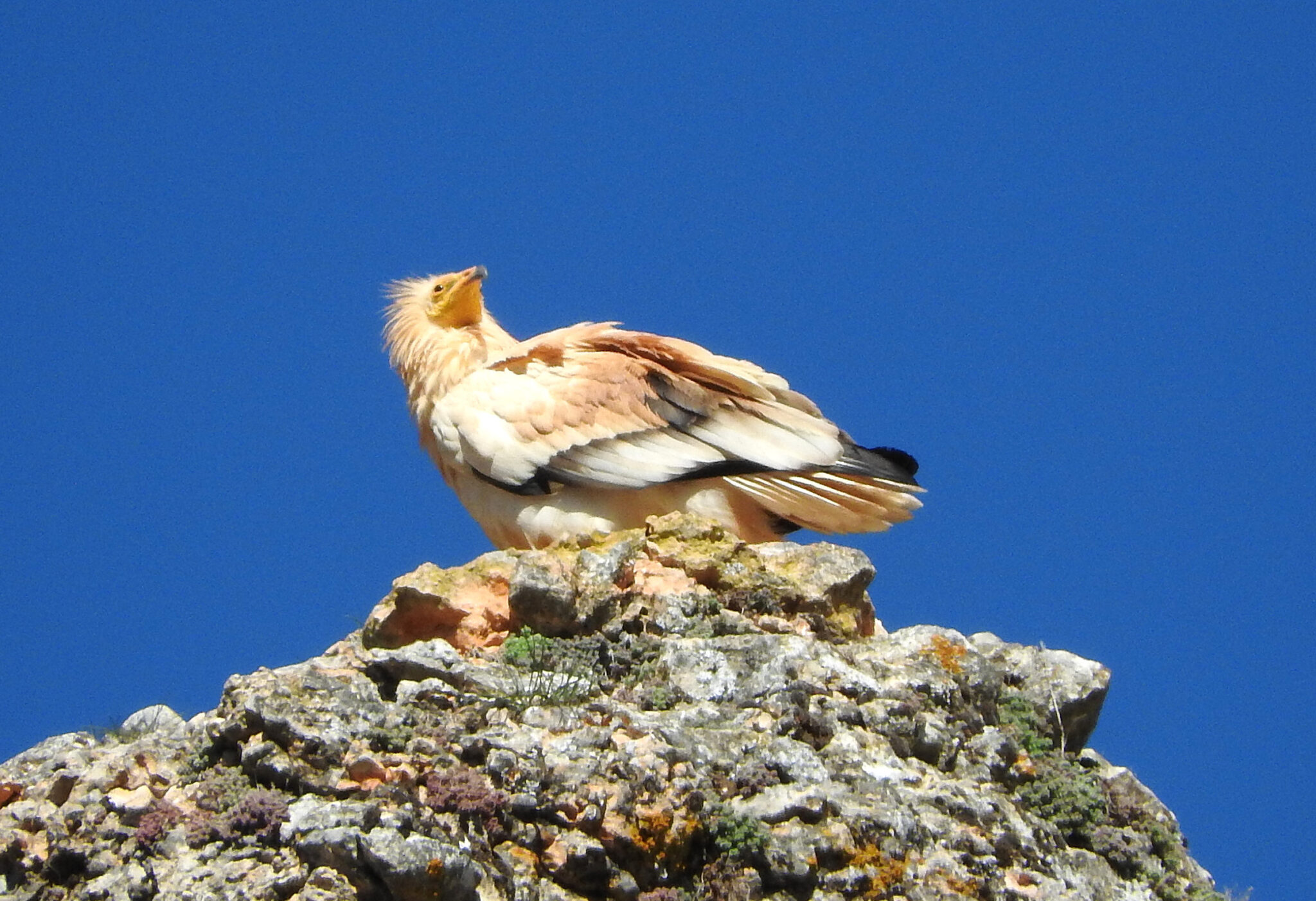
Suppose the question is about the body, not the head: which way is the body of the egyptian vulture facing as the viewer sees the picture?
to the viewer's left
